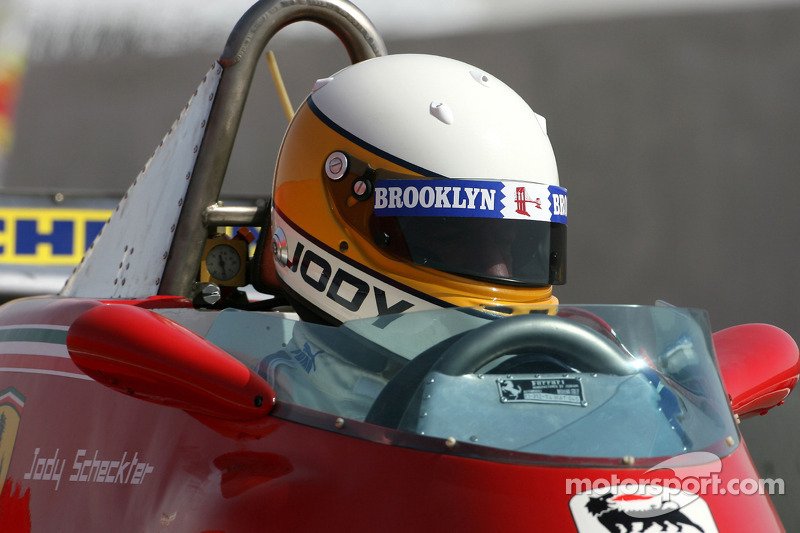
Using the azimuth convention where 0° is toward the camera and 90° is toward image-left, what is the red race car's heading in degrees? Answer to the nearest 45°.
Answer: approximately 315°

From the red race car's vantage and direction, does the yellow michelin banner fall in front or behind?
behind
